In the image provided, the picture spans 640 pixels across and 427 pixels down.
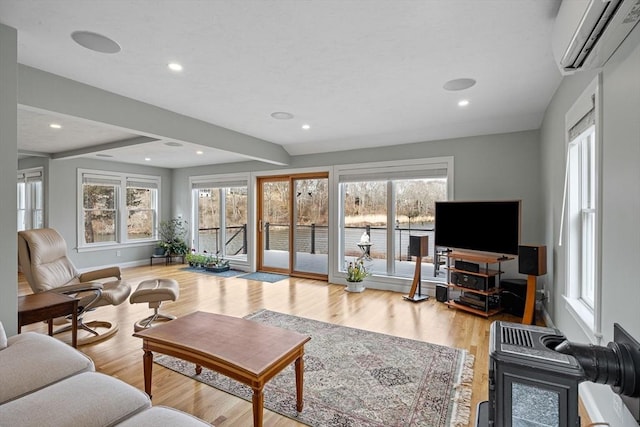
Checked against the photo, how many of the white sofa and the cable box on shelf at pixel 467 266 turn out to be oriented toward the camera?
1

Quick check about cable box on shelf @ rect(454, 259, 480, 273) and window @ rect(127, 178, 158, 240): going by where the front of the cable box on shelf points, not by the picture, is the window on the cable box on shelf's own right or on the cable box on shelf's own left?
on the cable box on shelf's own right

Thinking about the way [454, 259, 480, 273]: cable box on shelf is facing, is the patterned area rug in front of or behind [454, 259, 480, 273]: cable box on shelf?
in front

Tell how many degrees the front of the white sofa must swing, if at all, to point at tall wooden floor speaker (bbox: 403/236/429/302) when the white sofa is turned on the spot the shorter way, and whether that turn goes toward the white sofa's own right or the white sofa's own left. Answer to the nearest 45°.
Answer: approximately 45° to the white sofa's own right

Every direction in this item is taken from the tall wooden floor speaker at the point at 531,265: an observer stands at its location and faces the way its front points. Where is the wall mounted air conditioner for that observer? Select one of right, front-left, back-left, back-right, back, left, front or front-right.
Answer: front-left

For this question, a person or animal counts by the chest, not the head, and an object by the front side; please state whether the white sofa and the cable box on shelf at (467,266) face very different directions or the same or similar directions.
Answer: very different directions

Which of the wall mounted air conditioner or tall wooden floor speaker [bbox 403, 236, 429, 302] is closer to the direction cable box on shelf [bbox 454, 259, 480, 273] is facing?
the wall mounted air conditioner

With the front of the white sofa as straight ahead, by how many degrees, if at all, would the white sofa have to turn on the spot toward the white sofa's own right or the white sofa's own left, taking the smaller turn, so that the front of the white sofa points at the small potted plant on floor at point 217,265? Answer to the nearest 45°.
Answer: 0° — it already faces it

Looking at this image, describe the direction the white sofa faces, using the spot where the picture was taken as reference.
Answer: facing away from the viewer and to the right of the viewer

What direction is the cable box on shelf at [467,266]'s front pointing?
toward the camera

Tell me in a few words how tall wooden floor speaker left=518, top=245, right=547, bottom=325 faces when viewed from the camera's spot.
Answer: facing the viewer and to the left of the viewer

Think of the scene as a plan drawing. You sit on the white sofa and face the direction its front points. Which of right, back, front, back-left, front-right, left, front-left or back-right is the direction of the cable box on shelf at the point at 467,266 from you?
front-right

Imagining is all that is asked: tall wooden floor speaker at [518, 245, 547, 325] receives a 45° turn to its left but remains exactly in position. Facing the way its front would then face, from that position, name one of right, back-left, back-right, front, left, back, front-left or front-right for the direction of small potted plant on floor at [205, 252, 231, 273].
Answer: right

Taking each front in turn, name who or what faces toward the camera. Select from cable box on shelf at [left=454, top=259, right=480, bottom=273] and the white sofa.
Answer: the cable box on shelf

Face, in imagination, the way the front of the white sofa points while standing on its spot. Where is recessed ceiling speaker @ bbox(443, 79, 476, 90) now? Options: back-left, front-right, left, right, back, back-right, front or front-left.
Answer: front-right
